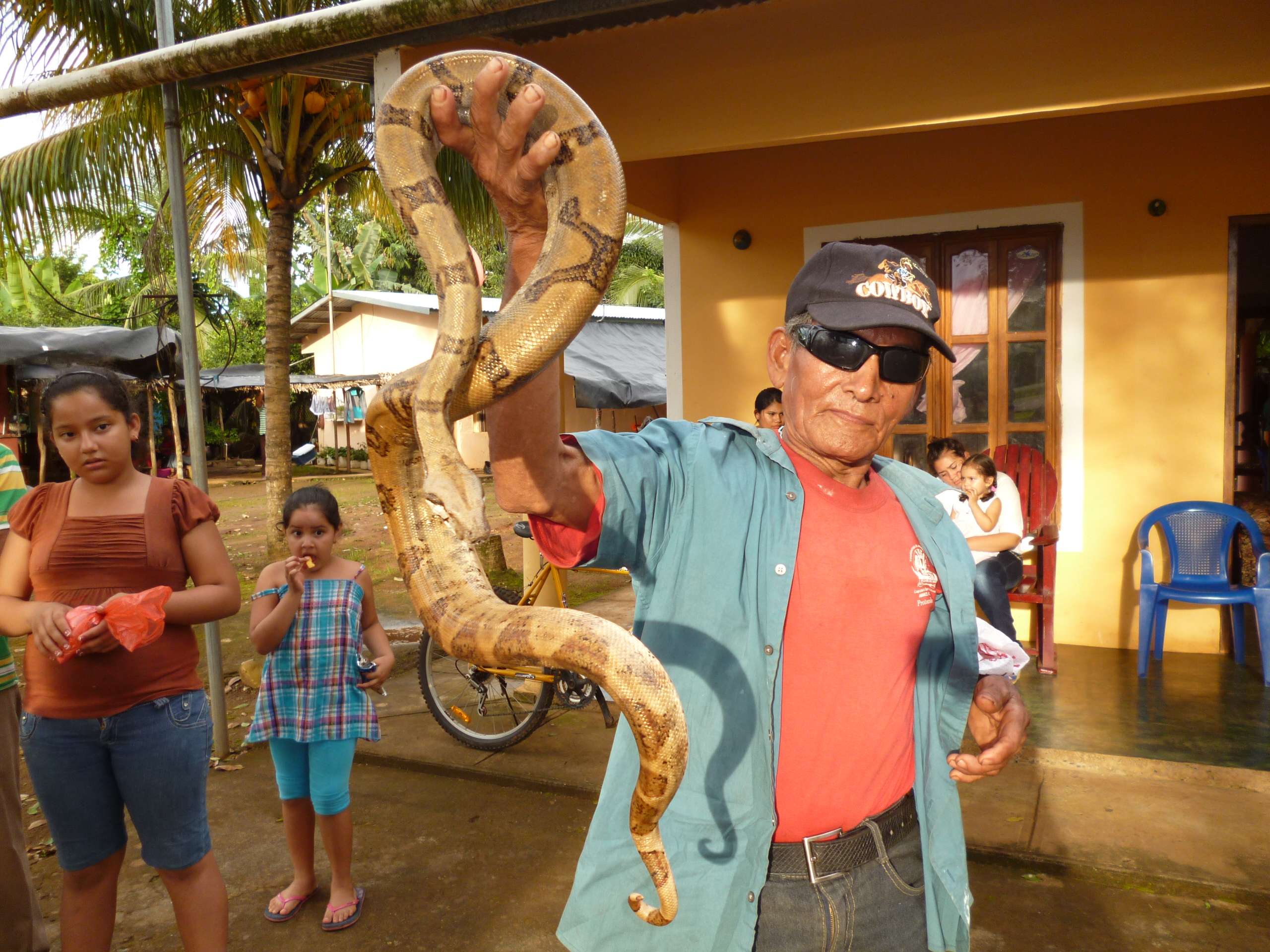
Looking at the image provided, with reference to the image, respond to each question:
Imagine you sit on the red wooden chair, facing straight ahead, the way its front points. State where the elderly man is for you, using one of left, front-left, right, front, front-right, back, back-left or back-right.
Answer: front-left

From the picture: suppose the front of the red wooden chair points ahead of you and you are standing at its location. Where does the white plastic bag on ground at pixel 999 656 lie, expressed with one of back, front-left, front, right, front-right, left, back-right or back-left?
front-left

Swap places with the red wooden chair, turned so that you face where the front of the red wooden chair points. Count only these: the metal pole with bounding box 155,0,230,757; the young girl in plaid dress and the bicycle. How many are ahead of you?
3

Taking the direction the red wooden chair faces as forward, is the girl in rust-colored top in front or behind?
in front

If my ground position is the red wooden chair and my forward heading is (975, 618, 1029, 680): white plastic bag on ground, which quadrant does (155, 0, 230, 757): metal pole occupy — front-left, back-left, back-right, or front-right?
front-right

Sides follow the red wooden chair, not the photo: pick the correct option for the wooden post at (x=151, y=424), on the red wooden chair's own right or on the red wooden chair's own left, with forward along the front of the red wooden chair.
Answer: on the red wooden chair's own right

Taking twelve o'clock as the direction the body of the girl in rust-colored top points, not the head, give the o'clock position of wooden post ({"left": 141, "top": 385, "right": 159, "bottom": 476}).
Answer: The wooden post is roughly at 6 o'clock from the girl in rust-colored top.

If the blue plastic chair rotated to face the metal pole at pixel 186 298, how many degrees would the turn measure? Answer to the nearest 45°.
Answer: approximately 45° to its right

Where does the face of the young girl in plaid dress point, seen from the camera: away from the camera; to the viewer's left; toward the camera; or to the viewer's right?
toward the camera

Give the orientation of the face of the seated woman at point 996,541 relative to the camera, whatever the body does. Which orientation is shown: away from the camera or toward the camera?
toward the camera

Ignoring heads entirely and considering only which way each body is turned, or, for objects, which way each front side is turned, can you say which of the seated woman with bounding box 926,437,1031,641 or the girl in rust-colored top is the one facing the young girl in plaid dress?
the seated woman

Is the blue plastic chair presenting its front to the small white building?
no

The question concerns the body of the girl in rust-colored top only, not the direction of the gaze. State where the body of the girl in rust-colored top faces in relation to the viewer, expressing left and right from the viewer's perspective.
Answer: facing the viewer

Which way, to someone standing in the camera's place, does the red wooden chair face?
facing the viewer and to the left of the viewer

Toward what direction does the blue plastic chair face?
toward the camera

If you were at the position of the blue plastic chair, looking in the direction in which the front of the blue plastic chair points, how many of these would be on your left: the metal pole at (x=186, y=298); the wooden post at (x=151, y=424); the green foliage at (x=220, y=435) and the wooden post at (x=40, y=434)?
0

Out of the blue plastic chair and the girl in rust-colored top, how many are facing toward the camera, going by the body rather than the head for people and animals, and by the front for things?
2
